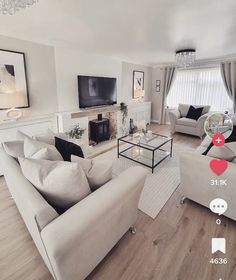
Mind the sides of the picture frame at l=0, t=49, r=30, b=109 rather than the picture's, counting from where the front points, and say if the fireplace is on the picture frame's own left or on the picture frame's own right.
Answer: on the picture frame's own left

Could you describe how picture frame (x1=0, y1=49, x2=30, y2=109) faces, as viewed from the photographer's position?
facing the viewer and to the right of the viewer

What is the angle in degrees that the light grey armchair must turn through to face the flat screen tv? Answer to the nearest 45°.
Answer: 0° — it already faces it

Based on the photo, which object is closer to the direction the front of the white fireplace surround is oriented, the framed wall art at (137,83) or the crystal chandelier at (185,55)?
the crystal chandelier

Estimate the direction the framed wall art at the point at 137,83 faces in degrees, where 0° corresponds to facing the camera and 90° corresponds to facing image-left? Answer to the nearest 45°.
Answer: approximately 315°

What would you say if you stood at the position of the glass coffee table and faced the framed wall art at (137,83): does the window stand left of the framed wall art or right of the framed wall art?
right

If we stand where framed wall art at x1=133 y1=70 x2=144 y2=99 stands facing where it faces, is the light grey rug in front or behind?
in front

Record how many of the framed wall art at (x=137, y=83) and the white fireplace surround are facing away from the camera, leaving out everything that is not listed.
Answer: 0

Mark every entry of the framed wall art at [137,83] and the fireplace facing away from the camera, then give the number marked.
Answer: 0

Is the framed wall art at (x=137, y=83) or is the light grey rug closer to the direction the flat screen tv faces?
the light grey rug

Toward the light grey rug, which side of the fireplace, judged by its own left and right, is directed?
front
